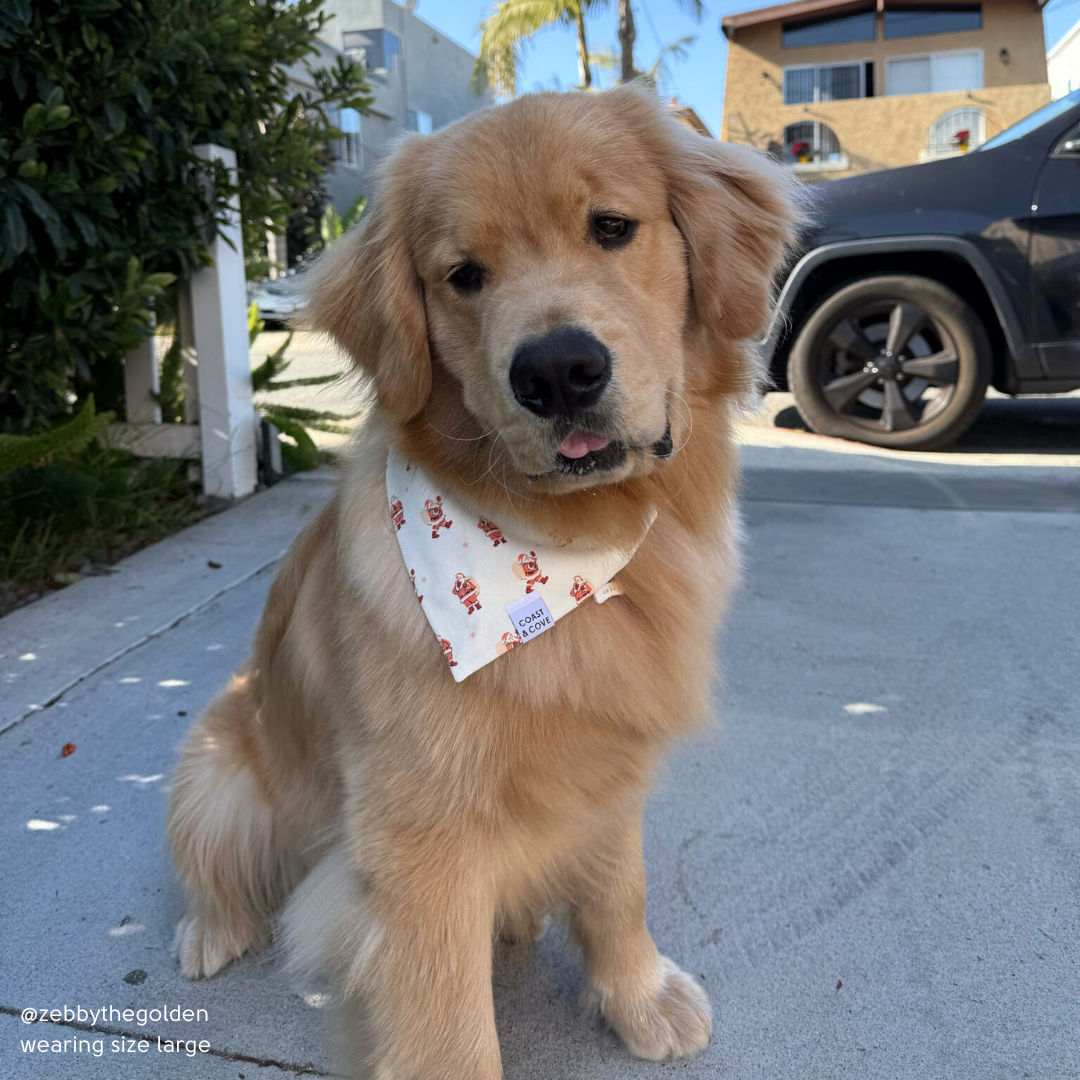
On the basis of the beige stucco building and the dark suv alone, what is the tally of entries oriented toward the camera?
1

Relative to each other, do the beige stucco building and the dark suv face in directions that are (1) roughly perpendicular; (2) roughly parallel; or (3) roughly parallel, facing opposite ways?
roughly perpendicular

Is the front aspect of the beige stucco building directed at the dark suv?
yes

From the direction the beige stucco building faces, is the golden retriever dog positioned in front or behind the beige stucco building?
in front

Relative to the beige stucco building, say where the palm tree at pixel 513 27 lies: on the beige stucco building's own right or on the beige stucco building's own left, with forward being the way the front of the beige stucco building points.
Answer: on the beige stucco building's own right
